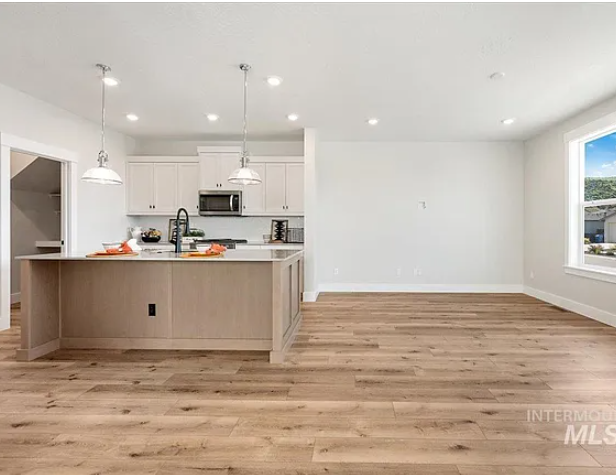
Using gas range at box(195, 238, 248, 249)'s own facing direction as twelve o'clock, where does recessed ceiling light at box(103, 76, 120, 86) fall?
The recessed ceiling light is roughly at 1 o'clock from the gas range.

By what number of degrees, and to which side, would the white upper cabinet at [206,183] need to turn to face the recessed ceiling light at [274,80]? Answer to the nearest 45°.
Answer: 0° — it already faces it

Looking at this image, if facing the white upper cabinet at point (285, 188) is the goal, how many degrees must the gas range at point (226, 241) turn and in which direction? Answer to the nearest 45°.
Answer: approximately 90° to its left

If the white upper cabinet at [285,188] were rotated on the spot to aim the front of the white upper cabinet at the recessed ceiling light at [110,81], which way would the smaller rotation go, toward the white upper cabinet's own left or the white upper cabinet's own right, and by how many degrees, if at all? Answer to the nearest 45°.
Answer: approximately 45° to the white upper cabinet's own right

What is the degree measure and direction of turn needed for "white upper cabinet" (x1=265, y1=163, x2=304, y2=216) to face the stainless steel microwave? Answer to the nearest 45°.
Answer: approximately 90° to its right

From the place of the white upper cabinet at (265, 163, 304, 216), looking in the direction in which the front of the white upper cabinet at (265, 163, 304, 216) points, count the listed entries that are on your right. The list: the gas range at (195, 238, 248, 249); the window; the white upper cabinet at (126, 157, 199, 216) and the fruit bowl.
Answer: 3

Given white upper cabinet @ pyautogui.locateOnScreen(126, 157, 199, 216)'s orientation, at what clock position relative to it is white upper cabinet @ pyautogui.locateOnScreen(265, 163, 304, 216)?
white upper cabinet @ pyautogui.locateOnScreen(265, 163, 304, 216) is roughly at 10 o'clock from white upper cabinet @ pyautogui.locateOnScreen(126, 157, 199, 216).

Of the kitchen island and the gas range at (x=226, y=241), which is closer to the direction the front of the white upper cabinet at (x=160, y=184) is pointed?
the kitchen island

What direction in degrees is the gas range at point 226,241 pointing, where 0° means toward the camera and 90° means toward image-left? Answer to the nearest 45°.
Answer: approximately 0°
